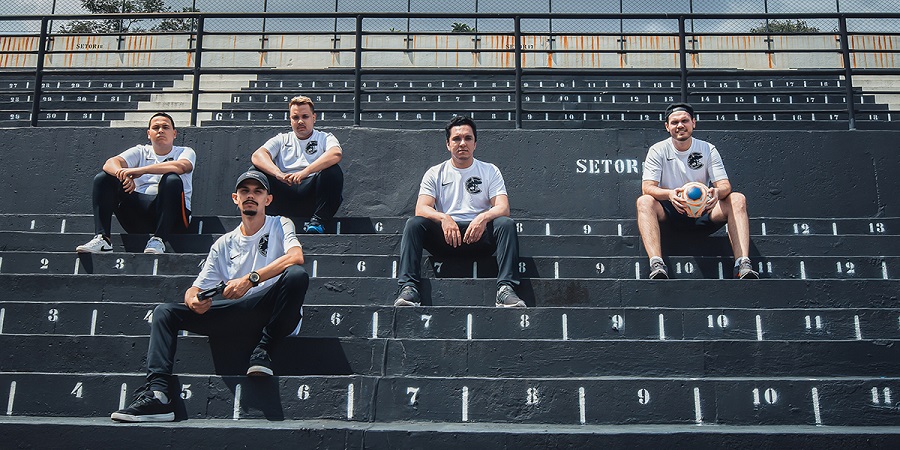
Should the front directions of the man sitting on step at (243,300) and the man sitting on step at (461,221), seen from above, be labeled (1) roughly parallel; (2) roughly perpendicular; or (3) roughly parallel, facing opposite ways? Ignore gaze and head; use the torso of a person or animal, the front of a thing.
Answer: roughly parallel

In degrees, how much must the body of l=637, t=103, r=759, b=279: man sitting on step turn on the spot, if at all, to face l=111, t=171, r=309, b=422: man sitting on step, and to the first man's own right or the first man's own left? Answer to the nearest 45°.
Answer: approximately 45° to the first man's own right

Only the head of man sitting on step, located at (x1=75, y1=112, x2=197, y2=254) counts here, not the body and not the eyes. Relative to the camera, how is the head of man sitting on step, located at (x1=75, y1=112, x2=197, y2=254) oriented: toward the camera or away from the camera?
toward the camera

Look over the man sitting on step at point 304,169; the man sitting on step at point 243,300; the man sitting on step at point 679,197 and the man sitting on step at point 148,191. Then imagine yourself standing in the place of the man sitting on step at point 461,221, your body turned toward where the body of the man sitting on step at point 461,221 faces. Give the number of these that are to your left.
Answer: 1

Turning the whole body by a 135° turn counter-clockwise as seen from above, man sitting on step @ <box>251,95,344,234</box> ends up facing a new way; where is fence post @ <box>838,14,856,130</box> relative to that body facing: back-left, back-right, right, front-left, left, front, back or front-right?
front-right

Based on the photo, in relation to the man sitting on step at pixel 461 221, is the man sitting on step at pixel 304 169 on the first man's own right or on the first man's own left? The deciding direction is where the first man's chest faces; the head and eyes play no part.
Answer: on the first man's own right

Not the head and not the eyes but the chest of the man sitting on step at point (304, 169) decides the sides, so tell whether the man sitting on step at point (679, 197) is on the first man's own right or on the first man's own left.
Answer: on the first man's own left

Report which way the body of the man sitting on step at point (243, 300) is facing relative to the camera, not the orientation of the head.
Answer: toward the camera

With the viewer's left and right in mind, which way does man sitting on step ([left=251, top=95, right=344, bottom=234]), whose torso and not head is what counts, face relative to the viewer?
facing the viewer

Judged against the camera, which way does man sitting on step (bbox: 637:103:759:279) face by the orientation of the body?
toward the camera

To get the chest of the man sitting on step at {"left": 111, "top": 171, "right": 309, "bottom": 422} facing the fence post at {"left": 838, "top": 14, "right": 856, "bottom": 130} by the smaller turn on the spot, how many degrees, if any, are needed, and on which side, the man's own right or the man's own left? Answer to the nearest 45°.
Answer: approximately 90° to the man's own left

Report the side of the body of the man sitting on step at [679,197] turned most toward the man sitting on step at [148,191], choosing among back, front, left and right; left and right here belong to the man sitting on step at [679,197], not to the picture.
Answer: right

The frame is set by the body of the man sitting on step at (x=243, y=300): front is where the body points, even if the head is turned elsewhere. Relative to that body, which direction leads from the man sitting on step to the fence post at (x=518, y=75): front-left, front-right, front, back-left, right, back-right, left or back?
back-left

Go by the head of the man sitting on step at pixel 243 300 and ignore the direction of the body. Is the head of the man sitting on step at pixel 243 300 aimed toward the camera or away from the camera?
toward the camera
